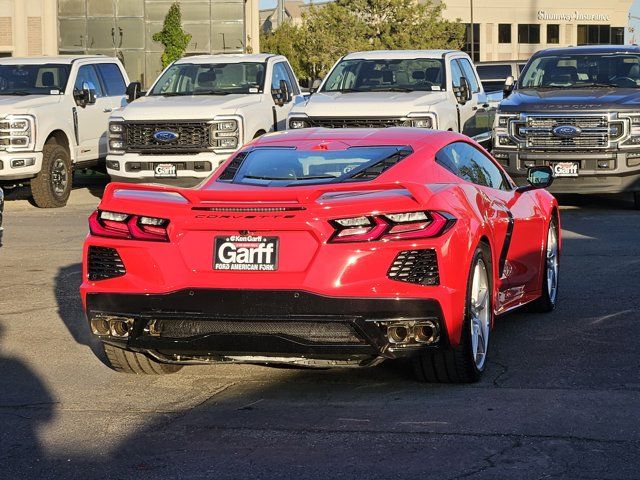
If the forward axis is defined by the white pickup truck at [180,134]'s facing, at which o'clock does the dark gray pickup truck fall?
The dark gray pickup truck is roughly at 8 o'clock from the white pickup truck.

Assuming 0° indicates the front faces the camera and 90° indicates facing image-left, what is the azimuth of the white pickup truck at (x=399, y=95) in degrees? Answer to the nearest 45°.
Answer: approximately 45°

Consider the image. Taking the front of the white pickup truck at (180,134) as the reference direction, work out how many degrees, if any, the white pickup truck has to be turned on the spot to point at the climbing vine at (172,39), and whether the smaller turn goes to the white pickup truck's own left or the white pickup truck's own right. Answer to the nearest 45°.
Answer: approximately 135° to the white pickup truck's own right

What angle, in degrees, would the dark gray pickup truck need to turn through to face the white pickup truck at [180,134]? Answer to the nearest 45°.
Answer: approximately 90° to its right

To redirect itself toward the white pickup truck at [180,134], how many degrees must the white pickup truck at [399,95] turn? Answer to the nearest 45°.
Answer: approximately 45° to its right

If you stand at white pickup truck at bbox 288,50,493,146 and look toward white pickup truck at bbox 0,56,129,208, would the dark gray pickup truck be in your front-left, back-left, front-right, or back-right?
back-left

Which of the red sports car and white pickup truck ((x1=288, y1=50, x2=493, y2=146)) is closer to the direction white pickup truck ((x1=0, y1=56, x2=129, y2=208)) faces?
the red sports car
